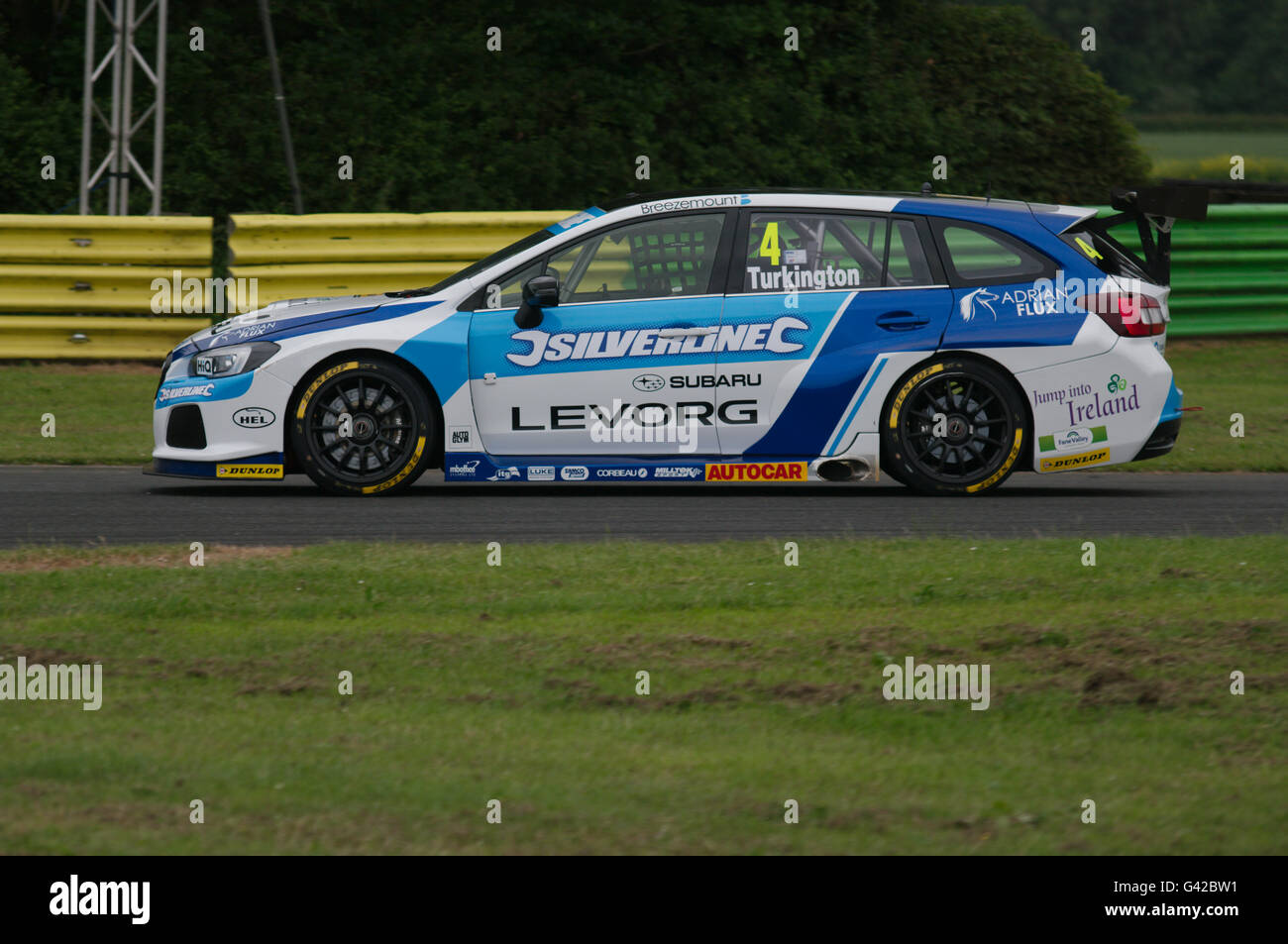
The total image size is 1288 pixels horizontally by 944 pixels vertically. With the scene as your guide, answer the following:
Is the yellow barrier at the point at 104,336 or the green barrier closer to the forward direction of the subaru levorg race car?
the yellow barrier

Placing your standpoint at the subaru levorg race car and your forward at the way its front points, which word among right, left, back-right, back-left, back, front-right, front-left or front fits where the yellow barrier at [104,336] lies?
front-right

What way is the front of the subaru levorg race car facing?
to the viewer's left

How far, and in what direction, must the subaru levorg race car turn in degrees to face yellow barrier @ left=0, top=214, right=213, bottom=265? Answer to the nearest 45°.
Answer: approximately 45° to its right
